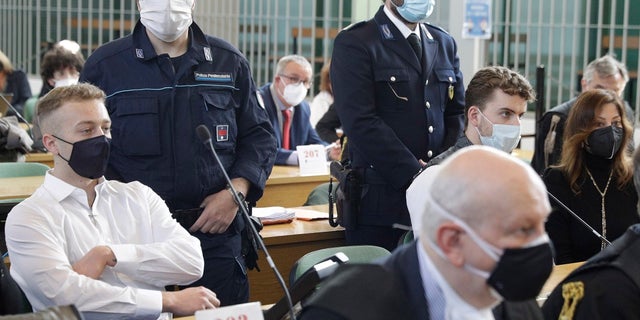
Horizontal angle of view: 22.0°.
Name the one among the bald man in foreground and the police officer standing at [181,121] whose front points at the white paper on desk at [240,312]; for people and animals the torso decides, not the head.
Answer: the police officer standing

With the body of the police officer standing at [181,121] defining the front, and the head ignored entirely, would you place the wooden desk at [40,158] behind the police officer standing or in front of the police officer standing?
behind

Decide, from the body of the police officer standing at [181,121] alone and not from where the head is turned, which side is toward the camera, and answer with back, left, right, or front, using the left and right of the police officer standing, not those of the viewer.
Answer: front

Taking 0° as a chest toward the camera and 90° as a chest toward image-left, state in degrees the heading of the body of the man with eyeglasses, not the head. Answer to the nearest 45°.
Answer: approximately 315°

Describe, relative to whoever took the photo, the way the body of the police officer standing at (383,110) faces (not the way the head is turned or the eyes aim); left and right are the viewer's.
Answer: facing the viewer and to the right of the viewer

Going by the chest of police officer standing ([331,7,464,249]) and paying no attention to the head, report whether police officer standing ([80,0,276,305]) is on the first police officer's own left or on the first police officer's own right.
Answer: on the first police officer's own right
